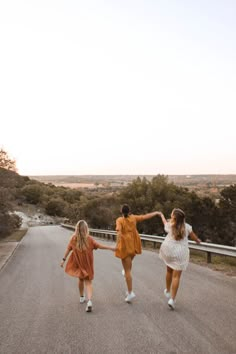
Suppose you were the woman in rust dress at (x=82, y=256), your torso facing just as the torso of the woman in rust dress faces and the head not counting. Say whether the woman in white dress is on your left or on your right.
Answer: on your right

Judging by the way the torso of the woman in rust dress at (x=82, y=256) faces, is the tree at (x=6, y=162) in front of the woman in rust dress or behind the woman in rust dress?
in front

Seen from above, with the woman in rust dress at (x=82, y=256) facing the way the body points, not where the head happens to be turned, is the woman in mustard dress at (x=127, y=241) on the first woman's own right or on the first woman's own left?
on the first woman's own right

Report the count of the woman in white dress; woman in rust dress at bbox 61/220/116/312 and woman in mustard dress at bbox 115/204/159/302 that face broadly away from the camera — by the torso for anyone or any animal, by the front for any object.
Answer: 3

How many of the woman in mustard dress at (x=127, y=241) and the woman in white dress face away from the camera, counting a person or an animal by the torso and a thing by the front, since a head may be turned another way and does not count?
2

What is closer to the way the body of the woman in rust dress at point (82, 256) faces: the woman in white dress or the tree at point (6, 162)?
the tree

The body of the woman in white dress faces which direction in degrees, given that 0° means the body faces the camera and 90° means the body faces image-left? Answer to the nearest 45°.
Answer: approximately 180°

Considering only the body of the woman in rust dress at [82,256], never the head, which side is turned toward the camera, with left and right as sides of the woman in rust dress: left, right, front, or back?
back

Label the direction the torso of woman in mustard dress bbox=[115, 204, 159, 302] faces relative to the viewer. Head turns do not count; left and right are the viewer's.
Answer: facing away from the viewer
